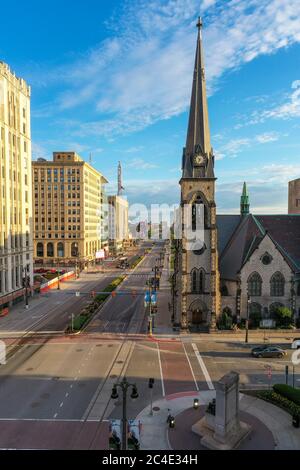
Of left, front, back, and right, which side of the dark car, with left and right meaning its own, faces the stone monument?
left

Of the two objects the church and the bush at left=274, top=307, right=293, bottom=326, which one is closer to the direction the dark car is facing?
the church

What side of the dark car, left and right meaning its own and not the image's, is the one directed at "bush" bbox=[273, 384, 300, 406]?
left

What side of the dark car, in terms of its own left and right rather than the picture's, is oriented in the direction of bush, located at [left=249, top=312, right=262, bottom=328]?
right

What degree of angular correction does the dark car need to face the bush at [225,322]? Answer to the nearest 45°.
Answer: approximately 45° to its right

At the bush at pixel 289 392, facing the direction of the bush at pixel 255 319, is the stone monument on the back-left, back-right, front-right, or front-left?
back-left

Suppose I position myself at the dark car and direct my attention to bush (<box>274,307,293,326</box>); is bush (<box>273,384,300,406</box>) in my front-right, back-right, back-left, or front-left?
back-right

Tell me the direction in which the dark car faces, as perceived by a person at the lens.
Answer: facing to the left of the viewer
